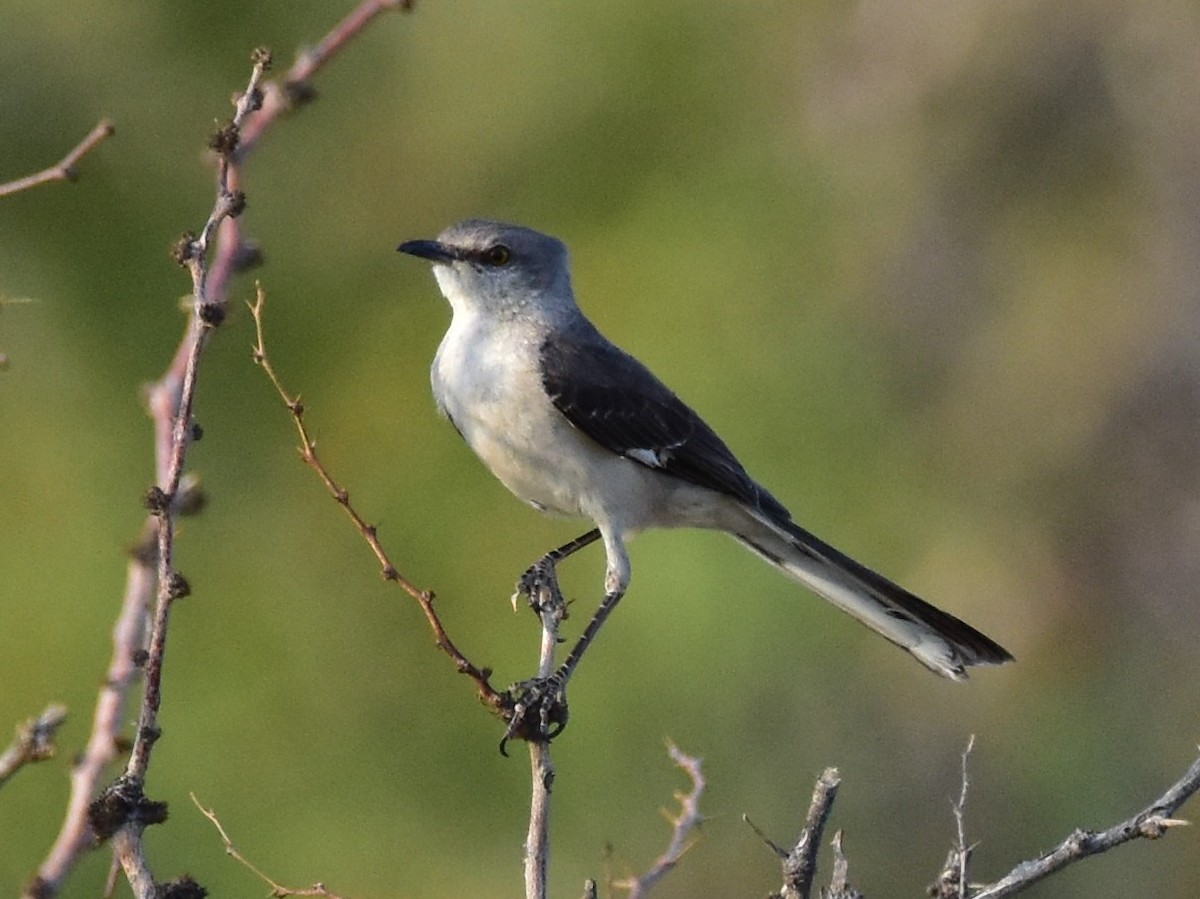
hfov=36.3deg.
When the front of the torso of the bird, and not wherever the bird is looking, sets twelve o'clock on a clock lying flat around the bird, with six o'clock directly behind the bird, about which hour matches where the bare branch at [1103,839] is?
The bare branch is roughly at 8 o'clock from the bird.

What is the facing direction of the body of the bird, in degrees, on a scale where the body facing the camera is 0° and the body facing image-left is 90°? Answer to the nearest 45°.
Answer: approximately 90°

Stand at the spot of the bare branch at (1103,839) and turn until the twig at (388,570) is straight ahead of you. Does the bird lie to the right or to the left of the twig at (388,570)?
right
